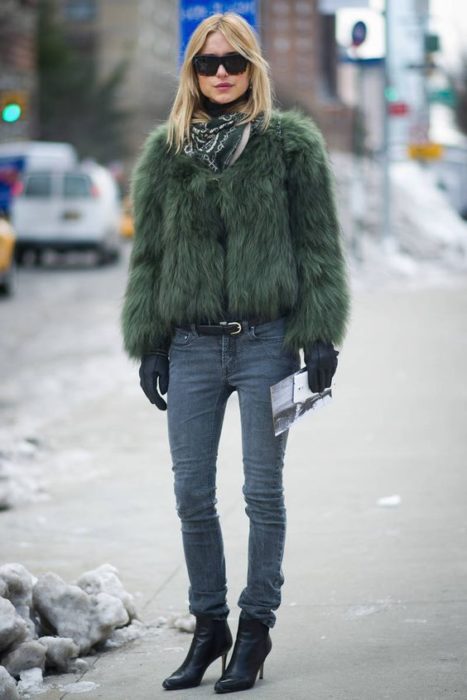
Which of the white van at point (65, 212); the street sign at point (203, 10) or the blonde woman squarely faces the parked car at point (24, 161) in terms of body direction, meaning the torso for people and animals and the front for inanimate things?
the white van at point (65, 212)

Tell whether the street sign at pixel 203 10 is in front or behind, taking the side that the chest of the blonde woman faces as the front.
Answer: behind

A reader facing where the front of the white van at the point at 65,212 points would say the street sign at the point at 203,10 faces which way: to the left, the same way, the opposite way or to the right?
the opposite way

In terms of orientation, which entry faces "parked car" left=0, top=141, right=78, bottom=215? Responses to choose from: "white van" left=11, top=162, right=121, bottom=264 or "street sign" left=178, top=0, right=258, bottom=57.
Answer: "white van" left=11, top=162, right=121, bottom=264

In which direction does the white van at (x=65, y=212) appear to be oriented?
away from the camera

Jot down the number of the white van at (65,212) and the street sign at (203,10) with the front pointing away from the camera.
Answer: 1

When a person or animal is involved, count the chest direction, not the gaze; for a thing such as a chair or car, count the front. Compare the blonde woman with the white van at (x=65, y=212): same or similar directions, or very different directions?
very different directions
